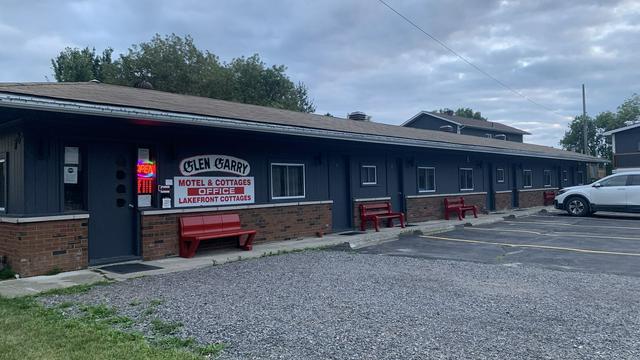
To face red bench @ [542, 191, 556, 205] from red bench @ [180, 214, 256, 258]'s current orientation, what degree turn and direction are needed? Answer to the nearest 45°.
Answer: approximately 90° to its left

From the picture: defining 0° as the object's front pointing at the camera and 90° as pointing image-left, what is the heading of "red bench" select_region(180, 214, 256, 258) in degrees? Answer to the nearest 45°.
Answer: approximately 315°

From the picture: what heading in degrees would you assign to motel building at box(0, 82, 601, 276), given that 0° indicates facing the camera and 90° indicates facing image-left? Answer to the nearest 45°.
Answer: approximately 315°

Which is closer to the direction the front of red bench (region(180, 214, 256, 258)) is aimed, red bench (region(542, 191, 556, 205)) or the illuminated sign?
the red bench

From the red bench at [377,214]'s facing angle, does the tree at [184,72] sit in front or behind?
behind

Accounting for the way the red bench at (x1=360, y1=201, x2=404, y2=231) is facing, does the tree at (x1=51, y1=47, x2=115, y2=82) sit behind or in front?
behind

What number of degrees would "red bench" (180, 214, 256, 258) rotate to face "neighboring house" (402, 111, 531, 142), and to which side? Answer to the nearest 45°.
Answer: approximately 90° to its left

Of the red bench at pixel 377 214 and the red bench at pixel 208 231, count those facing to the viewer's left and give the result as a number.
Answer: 0

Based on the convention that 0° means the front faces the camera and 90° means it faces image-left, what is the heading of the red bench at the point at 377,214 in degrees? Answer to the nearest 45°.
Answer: approximately 315°

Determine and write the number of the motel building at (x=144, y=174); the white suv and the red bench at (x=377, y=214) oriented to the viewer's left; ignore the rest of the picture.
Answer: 1

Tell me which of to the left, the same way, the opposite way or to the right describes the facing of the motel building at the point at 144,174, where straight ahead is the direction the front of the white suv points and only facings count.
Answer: the opposite way

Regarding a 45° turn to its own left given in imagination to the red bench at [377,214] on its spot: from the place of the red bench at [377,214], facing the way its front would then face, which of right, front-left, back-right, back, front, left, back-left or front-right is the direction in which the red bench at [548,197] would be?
front-left

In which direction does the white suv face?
to the viewer's left

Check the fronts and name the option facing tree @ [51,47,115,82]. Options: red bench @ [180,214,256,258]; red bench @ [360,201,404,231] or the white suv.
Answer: the white suv

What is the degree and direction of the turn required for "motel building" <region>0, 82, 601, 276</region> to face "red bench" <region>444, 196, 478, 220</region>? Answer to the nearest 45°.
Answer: approximately 90° to its left
